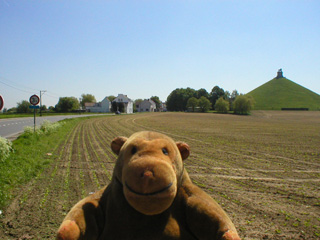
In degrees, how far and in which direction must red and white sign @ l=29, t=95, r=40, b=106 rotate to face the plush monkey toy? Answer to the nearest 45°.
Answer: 0° — it already faces it

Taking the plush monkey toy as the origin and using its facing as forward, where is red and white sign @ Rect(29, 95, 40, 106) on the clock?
The red and white sign is roughly at 5 o'clock from the plush monkey toy.

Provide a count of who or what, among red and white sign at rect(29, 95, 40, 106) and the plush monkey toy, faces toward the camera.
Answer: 2

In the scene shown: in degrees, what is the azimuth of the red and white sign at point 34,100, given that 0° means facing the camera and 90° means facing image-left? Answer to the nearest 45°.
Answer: approximately 0°

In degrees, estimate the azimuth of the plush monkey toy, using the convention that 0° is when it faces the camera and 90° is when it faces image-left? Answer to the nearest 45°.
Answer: approximately 0°
